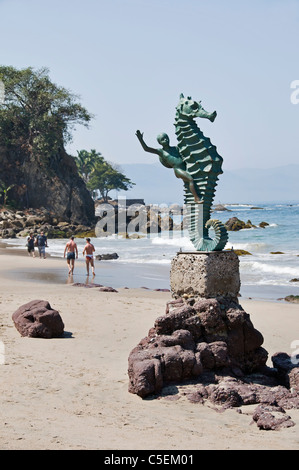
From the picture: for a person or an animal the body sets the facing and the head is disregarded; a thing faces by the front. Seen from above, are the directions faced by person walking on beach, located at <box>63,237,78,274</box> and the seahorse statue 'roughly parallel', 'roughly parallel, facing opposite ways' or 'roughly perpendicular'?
roughly perpendicular

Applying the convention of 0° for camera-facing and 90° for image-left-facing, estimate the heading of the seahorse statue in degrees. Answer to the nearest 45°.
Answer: approximately 270°

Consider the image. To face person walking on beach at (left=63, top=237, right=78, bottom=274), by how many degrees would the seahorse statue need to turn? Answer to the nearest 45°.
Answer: approximately 90° to its left

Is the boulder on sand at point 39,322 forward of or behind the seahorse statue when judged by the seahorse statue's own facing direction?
behind
